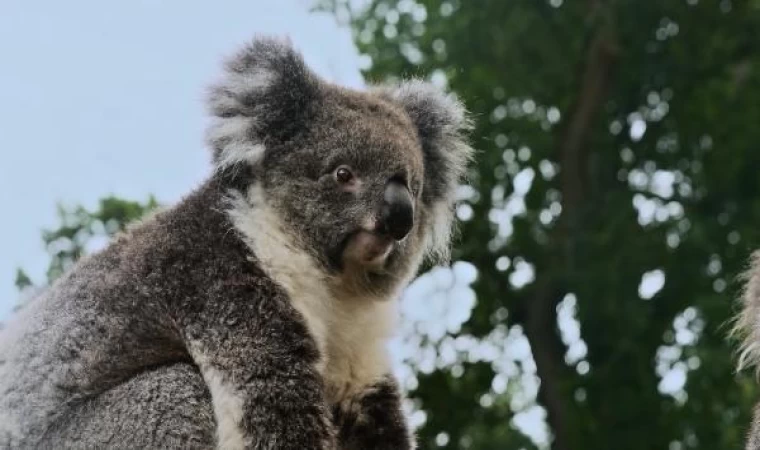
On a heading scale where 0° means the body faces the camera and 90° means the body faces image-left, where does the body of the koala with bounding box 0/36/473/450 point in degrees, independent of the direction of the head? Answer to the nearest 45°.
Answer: approximately 315°
